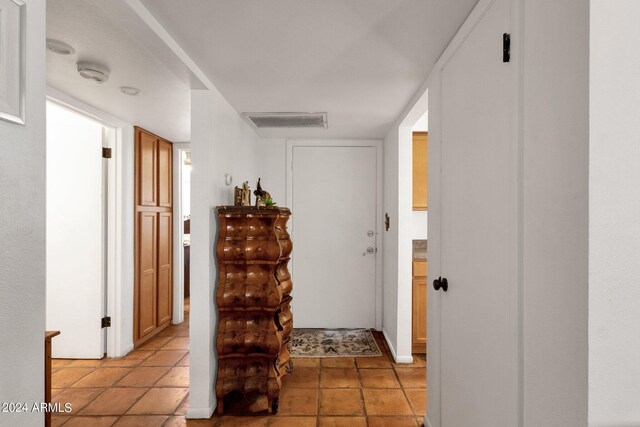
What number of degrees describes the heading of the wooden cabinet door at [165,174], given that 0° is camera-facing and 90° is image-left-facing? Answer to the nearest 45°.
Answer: approximately 315°

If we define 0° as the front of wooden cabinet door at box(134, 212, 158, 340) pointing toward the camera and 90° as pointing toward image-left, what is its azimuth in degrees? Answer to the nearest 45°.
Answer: approximately 315°

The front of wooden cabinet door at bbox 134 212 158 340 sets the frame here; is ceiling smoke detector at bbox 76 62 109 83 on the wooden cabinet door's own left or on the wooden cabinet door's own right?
on the wooden cabinet door's own right

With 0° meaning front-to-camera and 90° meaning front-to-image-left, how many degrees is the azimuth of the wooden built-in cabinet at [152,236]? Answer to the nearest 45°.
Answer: approximately 315°

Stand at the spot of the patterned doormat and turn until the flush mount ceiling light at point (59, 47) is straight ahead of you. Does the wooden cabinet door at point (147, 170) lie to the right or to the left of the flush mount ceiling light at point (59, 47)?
right
